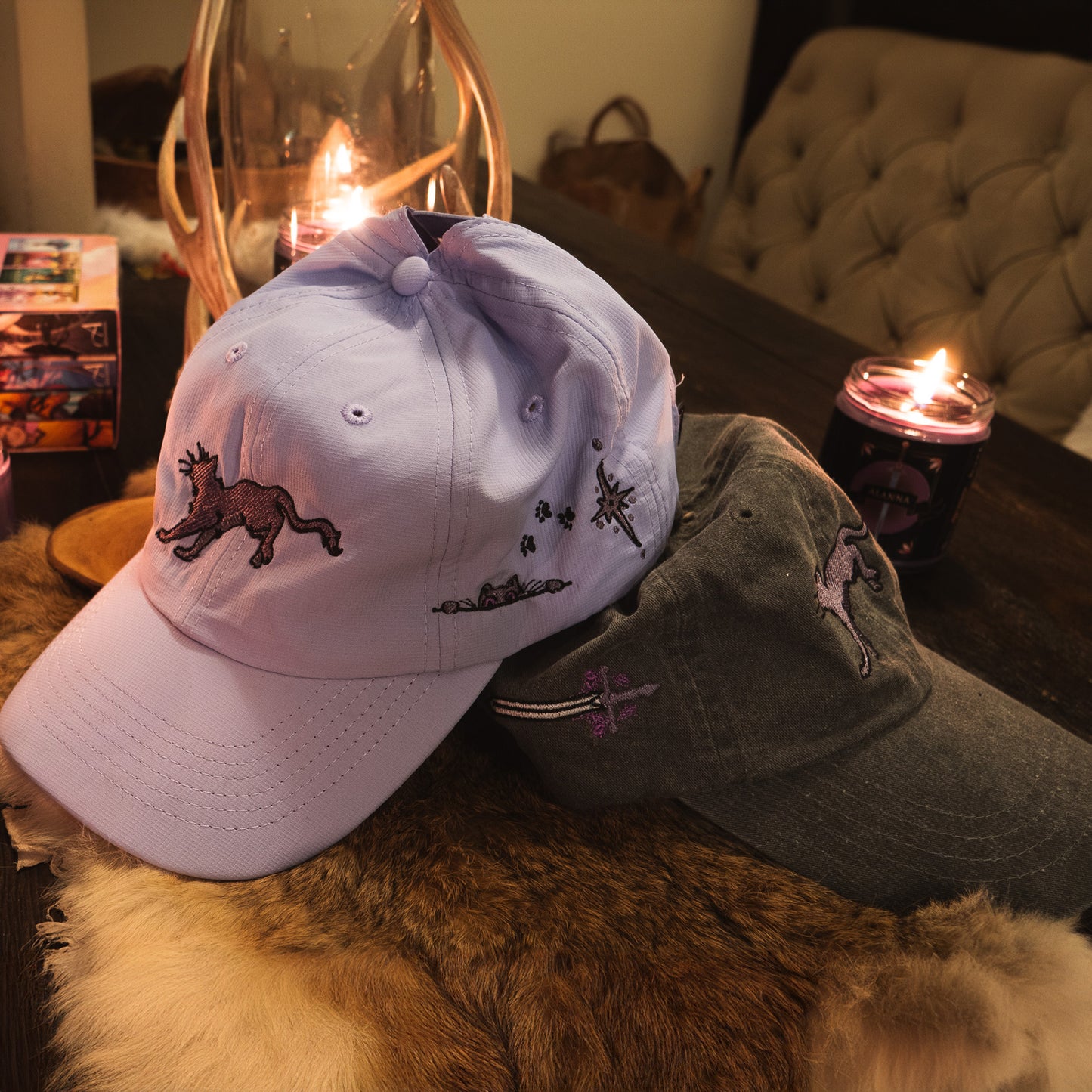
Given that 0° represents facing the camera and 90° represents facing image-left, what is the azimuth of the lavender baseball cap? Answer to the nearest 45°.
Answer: approximately 45°

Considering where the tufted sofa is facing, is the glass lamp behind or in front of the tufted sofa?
in front

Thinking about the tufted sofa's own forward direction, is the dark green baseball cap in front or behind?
in front

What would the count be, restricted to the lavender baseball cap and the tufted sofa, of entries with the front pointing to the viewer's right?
0

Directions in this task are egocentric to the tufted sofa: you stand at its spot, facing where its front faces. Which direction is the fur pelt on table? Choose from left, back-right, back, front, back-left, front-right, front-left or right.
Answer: front-left

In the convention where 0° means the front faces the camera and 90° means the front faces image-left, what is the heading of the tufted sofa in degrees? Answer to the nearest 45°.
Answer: approximately 45°

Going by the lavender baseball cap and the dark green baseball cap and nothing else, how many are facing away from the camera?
0

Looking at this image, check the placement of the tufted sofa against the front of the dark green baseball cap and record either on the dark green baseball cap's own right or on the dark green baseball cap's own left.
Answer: on the dark green baseball cap's own left

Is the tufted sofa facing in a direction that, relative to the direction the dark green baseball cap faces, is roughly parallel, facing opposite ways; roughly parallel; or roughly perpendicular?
roughly perpendicular

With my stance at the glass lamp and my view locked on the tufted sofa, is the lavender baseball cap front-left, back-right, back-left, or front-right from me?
back-right
